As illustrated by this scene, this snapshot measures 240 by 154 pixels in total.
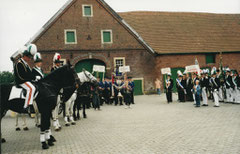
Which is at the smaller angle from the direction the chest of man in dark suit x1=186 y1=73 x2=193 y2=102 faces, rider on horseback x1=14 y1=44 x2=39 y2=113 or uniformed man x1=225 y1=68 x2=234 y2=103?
the rider on horseback

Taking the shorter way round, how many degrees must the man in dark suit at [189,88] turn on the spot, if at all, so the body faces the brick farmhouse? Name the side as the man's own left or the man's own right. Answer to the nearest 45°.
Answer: approximately 90° to the man's own right

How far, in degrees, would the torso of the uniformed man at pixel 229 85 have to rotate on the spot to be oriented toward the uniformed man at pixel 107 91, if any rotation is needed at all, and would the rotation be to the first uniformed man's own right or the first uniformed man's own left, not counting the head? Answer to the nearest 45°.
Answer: approximately 45° to the first uniformed man's own right

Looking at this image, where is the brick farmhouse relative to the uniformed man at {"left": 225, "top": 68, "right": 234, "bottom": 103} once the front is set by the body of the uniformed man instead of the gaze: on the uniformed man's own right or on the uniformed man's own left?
on the uniformed man's own right

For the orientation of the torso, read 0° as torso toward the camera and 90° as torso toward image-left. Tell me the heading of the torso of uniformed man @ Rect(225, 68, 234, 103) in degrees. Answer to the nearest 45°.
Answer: approximately 45°

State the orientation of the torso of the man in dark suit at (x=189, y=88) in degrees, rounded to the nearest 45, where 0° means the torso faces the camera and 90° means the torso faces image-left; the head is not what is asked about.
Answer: approximately 45°

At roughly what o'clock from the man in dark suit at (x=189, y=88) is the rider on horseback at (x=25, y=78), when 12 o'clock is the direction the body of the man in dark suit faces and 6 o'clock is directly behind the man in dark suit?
The rider on horseback is roughly at 11 o'clock from the man in dark suit.

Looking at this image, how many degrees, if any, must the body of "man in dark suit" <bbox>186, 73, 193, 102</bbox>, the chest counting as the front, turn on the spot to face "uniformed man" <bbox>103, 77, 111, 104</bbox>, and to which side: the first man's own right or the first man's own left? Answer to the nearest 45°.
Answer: approximately 45° to the first man's own right
